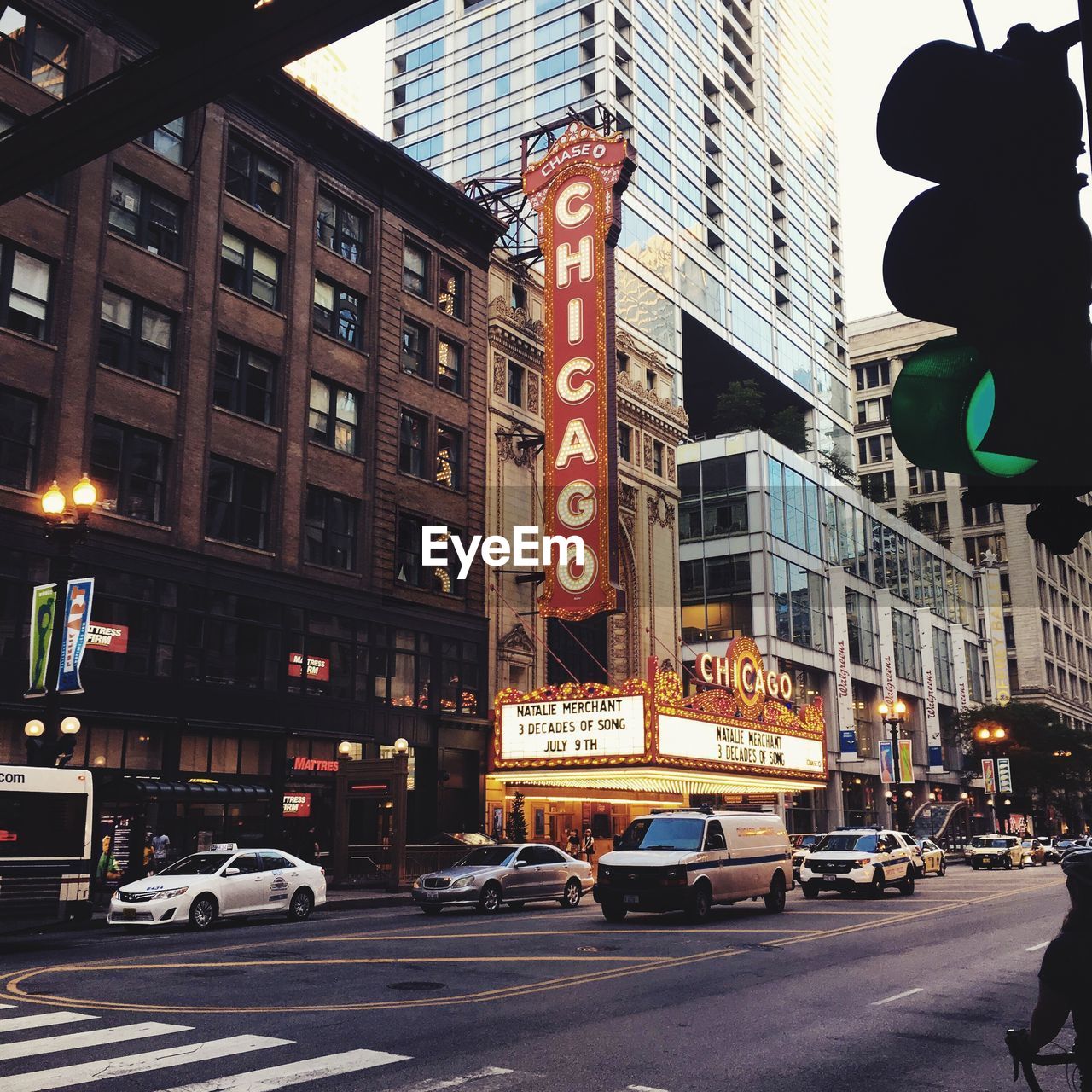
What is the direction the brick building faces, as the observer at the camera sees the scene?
facing the viewer and to the right of the viewer

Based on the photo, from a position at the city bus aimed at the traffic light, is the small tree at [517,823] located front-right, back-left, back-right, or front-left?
back-left

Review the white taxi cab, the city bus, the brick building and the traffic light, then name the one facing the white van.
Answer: the brick building

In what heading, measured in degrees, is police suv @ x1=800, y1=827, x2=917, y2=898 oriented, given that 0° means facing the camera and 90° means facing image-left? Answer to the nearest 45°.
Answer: approximately 45°

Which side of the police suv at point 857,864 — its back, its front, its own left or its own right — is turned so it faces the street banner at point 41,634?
front

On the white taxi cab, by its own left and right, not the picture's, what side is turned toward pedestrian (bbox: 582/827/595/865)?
back

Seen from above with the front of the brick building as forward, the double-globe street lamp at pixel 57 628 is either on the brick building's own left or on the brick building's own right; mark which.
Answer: on the brick building's own right

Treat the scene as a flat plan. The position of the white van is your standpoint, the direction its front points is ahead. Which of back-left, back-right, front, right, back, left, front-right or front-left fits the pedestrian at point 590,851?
back-right

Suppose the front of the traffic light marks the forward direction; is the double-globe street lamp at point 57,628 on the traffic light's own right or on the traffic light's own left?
on the traffic light's own right

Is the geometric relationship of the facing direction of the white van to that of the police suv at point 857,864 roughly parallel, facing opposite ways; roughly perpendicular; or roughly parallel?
roughly parallel

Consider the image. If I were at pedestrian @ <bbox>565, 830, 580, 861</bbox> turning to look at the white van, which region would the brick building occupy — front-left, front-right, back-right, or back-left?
front-right

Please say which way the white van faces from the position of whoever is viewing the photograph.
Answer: facing the viewer and to the left of the viewer

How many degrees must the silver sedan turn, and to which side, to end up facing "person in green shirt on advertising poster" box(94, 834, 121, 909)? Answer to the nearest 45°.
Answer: approximately 45° to its right

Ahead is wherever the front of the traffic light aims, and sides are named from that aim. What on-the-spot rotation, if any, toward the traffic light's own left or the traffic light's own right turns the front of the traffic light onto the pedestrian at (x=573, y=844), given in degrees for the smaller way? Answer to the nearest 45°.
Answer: approximately 135° to the traffic light's own right
